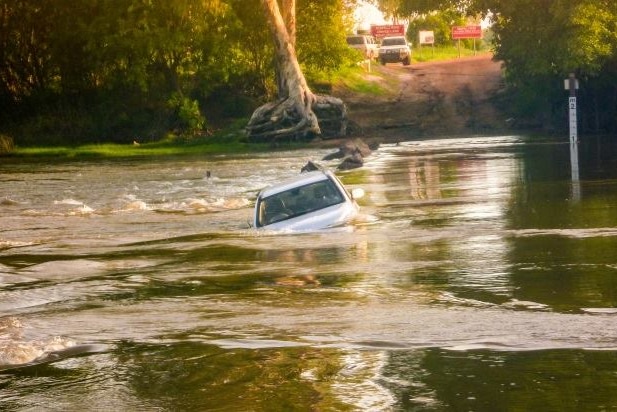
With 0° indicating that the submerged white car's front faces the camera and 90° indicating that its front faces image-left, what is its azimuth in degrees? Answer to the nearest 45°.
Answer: approximately 0°
